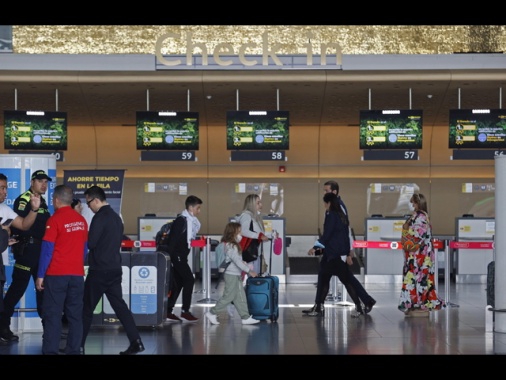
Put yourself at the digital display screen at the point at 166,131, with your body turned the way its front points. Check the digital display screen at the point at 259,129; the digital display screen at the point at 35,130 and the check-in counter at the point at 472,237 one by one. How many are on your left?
2

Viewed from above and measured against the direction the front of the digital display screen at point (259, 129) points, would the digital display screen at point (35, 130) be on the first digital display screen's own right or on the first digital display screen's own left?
on the first digital display screen's own right

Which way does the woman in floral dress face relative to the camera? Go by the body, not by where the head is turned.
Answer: to the viewer's left

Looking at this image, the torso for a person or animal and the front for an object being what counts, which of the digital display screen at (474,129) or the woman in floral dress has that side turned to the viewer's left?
the woman in floral dress

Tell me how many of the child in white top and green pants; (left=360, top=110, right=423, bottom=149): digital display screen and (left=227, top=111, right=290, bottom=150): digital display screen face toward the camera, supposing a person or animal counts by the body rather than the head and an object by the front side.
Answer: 2
